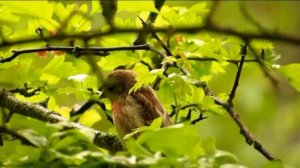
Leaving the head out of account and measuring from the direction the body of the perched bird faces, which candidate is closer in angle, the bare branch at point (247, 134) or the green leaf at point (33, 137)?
the green leaf

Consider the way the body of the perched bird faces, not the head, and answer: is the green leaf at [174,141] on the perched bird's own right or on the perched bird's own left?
on the perched bird's own left

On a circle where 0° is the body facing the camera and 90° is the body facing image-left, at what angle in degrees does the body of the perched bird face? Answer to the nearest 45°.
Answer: approximately 45°

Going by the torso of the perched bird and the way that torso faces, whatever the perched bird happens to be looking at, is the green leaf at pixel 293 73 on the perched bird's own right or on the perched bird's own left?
on the perched bird's own left

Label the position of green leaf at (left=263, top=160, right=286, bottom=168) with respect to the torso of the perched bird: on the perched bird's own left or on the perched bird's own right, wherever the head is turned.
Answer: on the perched bird's own left

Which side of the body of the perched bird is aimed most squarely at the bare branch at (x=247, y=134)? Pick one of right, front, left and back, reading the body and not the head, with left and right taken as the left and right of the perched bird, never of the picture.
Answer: back

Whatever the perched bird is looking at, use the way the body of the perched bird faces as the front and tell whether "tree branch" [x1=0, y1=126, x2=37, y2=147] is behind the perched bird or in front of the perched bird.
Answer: in front

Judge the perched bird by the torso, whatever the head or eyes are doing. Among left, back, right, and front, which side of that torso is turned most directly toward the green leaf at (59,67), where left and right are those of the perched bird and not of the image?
front
